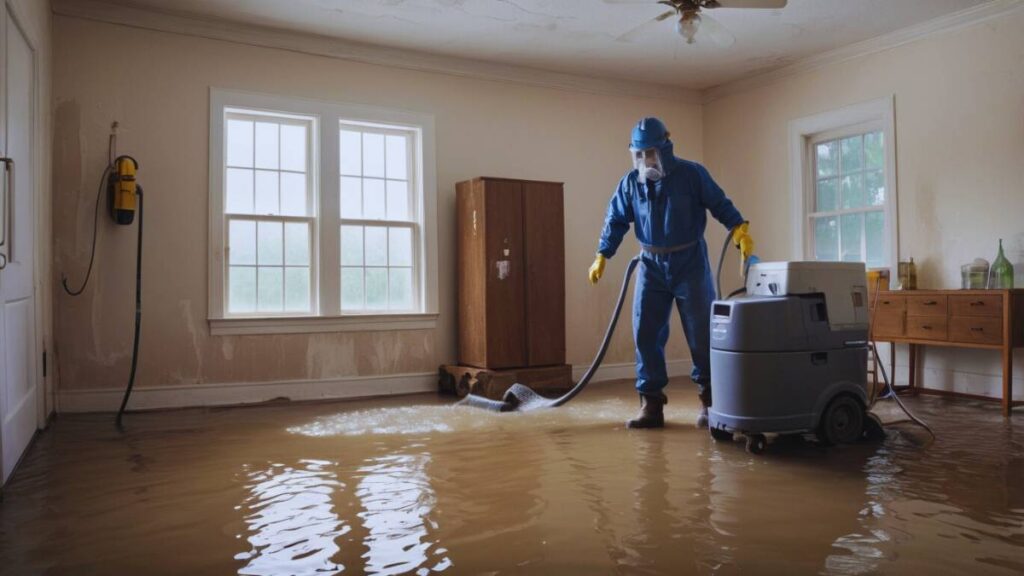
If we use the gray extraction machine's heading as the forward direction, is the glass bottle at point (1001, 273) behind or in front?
behind

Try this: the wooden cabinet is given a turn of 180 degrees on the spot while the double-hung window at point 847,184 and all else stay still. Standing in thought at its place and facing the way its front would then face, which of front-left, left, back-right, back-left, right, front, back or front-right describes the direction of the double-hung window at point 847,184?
back-right

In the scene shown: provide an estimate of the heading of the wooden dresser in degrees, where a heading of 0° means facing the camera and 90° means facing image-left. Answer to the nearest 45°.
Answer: approximately 45°

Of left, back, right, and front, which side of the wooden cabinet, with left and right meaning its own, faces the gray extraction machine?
front

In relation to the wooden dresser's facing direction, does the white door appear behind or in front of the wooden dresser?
in front

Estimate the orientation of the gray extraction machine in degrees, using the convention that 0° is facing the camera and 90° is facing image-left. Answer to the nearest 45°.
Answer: approximately 45°

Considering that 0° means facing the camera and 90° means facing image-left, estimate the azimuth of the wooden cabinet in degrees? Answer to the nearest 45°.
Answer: approximately 315°

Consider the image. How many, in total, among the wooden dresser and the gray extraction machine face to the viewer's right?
0

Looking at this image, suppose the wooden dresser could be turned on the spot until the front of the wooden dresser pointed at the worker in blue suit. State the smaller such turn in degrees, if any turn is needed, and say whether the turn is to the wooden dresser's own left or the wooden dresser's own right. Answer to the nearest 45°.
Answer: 0° — it already faces them

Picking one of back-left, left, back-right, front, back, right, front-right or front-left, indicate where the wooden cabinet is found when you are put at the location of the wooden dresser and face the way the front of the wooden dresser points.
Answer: front-right

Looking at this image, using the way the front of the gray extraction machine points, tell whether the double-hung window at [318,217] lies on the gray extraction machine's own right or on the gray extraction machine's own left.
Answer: on the gray extraction machine's own right

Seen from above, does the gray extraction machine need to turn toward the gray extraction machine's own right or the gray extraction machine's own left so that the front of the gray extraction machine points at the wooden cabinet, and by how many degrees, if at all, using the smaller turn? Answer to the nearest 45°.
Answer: approximately 90° to the gray extraction machine's own right

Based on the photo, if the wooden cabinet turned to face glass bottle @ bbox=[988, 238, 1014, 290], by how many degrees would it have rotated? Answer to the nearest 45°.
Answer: approximately 45° to its left
